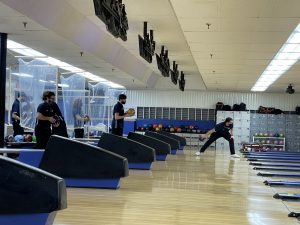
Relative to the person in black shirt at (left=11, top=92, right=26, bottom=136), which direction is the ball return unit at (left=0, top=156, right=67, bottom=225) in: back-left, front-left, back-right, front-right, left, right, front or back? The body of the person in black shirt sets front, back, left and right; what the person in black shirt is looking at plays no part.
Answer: right

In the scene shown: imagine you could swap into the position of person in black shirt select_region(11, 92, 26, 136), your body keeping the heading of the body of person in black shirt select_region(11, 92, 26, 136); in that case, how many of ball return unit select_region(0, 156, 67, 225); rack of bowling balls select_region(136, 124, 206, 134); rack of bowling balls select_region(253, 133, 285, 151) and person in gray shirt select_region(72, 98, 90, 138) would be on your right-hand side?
1

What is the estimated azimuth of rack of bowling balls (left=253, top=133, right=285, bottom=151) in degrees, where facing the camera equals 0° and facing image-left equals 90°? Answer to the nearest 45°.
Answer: approximately 0°

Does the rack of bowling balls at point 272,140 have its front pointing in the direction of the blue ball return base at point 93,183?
yes

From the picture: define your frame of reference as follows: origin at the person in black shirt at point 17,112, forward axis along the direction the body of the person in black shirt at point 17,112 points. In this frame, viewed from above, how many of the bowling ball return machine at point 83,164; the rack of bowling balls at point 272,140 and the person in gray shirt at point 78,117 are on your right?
1

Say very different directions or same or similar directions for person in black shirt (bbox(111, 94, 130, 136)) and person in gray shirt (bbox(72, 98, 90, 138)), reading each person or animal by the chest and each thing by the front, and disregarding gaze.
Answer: same or similar directions

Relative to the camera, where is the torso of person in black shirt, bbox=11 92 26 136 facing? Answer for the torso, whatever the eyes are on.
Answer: to the viewer's right

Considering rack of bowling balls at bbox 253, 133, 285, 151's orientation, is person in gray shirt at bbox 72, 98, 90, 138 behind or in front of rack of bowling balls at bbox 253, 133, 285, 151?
in front
